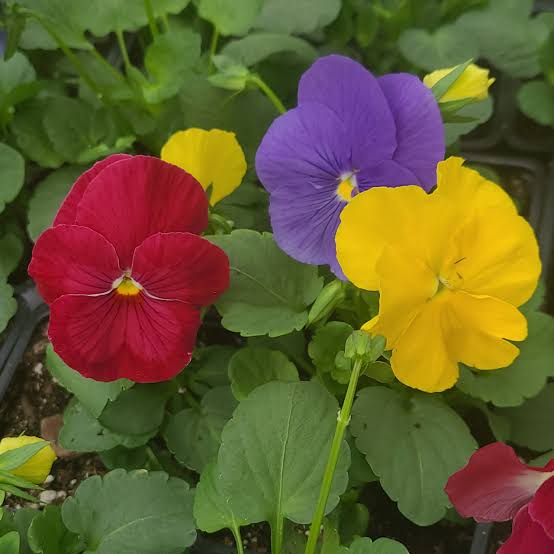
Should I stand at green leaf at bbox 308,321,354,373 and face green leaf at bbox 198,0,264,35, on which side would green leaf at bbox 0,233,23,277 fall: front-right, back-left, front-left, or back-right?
front-left

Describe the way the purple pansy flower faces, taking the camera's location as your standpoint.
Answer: facing the viewer

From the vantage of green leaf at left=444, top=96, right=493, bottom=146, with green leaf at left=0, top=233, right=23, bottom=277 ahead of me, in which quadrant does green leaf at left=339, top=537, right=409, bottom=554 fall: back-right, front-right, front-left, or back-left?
front-left

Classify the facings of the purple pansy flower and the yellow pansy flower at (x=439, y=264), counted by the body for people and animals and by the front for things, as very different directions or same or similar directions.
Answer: same or similar directions

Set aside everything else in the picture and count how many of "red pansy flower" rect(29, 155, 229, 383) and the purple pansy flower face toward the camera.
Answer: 2

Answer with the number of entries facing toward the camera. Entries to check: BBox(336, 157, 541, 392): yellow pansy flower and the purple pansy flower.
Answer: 2

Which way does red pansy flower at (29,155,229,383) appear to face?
toward the camera
